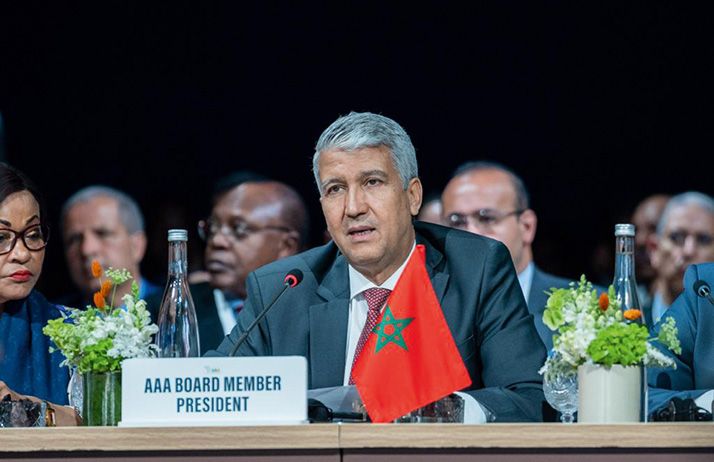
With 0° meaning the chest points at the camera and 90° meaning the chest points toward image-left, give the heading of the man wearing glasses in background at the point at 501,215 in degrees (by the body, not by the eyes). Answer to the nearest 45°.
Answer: approximately 45°

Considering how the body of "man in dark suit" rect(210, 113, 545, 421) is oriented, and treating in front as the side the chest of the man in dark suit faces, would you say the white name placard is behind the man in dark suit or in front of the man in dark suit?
in front

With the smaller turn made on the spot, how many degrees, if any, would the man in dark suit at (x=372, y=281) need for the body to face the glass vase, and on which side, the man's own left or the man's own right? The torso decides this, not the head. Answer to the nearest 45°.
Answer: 0° — they already face it

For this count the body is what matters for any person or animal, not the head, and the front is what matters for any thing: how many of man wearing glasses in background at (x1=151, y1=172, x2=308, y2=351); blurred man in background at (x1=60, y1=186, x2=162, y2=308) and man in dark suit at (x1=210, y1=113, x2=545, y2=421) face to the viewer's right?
0

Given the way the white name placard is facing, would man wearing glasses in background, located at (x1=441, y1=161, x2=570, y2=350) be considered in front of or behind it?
behind

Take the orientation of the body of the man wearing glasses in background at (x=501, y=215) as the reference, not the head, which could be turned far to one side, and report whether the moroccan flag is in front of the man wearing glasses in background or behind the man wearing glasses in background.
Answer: in front

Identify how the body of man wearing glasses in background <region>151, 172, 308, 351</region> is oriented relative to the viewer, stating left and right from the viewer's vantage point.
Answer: facing the viewer and to the left of the viewer

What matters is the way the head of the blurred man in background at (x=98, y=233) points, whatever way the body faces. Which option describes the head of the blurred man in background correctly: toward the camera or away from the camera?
toward the camera

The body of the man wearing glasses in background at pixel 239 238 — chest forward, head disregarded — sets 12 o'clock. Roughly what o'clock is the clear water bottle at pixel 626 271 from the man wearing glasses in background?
The clear water bottle is roughly at 10 o'clock from the man wearing glasses in background.

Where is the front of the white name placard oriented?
toward the camera

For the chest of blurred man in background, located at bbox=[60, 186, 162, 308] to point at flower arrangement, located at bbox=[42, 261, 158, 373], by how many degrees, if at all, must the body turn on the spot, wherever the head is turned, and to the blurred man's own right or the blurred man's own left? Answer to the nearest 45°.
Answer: approximately 45° to the blurred man's own left

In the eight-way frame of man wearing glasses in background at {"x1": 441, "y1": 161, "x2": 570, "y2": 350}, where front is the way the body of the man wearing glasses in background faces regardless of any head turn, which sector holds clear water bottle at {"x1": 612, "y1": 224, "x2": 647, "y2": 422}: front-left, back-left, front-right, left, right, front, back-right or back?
front-left

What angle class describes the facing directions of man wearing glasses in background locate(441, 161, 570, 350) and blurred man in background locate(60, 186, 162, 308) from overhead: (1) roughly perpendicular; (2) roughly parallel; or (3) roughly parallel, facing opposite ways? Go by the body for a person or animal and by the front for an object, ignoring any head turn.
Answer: roughly parallel

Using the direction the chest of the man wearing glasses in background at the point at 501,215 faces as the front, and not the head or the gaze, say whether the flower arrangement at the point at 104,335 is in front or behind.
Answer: in front

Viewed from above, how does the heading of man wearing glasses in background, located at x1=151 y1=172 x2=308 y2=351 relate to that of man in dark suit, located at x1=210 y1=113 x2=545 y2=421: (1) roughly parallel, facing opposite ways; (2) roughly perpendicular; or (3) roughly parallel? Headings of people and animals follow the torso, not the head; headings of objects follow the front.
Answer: roughly parallel
